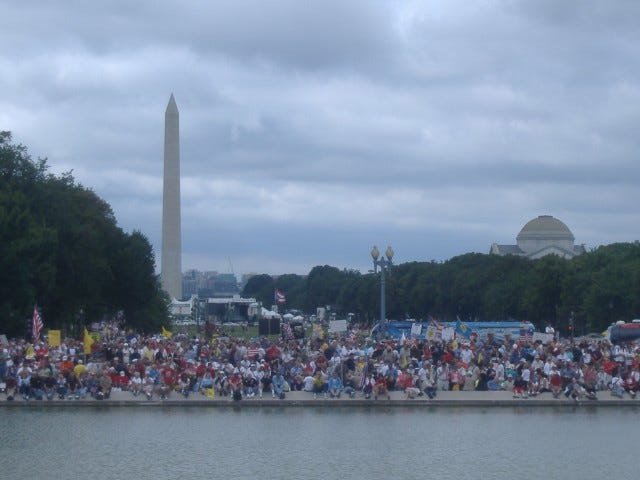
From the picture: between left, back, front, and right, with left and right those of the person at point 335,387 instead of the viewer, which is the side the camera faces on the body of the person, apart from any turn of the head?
front

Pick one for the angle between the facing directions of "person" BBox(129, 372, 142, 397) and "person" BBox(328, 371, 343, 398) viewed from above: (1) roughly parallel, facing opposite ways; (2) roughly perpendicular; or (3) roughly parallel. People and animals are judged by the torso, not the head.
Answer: roughly parallel

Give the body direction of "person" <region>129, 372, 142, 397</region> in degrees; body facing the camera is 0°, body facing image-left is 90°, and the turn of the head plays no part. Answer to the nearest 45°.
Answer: approximately 0°

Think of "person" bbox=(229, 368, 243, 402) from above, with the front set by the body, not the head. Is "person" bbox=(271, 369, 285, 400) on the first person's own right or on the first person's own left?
on the first person's own left

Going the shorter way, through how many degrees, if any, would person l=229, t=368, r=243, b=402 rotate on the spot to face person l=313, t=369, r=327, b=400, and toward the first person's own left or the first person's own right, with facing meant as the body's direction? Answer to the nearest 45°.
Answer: approximately 90° to the first person's own left

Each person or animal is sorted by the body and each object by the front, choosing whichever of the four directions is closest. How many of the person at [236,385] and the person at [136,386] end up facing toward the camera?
2

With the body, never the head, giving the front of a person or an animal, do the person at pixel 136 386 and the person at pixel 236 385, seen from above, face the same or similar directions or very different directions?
same or similar directions

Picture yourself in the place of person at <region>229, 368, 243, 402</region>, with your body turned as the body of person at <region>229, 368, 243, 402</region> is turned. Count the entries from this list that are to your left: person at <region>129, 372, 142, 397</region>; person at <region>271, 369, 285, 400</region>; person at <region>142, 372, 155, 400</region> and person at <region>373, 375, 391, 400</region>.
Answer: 2

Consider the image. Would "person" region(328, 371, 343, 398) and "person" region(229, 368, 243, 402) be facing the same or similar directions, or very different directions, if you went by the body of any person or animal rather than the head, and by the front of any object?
same or similar directions

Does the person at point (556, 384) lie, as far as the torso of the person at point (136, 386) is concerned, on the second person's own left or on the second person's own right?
on the second person's own left
